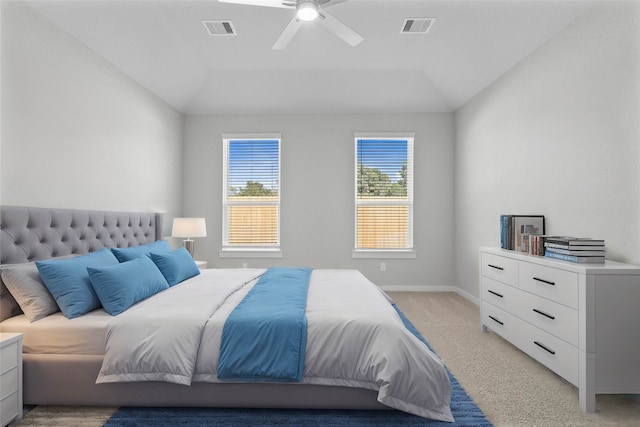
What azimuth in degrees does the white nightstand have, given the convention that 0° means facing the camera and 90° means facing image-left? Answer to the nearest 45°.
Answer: approximately 315°

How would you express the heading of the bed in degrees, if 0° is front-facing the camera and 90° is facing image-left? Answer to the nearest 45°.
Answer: approximately 270°

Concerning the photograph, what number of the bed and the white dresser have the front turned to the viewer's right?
1

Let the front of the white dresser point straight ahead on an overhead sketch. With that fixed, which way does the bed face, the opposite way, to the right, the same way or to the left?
the opposite way

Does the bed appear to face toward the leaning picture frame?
yes

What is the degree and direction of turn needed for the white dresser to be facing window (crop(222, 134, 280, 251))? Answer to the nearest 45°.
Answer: approximately 45° to its right

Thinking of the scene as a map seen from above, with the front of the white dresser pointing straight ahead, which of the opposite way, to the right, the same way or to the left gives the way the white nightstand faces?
the opposite way

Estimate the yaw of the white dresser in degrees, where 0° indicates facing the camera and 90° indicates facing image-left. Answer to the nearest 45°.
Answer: approximately 45°
